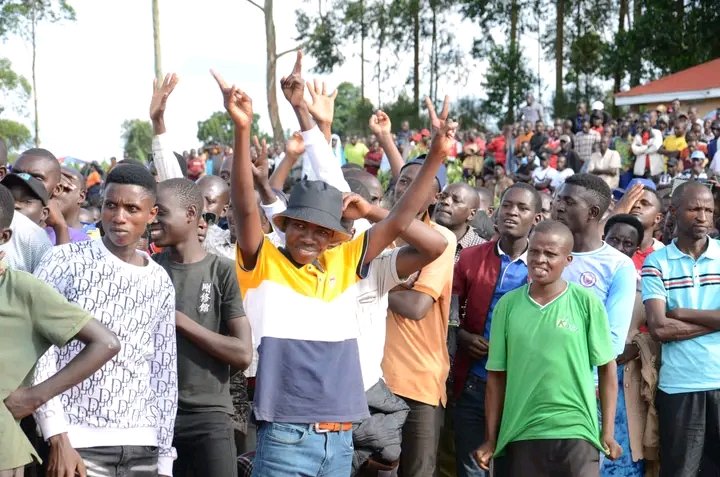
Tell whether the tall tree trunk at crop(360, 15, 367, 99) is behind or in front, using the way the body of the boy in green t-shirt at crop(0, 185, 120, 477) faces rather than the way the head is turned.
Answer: behind

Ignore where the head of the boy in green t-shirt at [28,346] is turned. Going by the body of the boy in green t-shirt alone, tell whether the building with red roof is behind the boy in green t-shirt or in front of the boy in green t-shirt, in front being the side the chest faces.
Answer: behind

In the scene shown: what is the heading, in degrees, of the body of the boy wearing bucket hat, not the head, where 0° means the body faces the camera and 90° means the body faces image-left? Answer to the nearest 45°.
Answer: approximately 0°

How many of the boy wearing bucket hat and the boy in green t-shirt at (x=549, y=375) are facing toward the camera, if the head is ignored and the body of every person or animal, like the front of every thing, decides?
2
